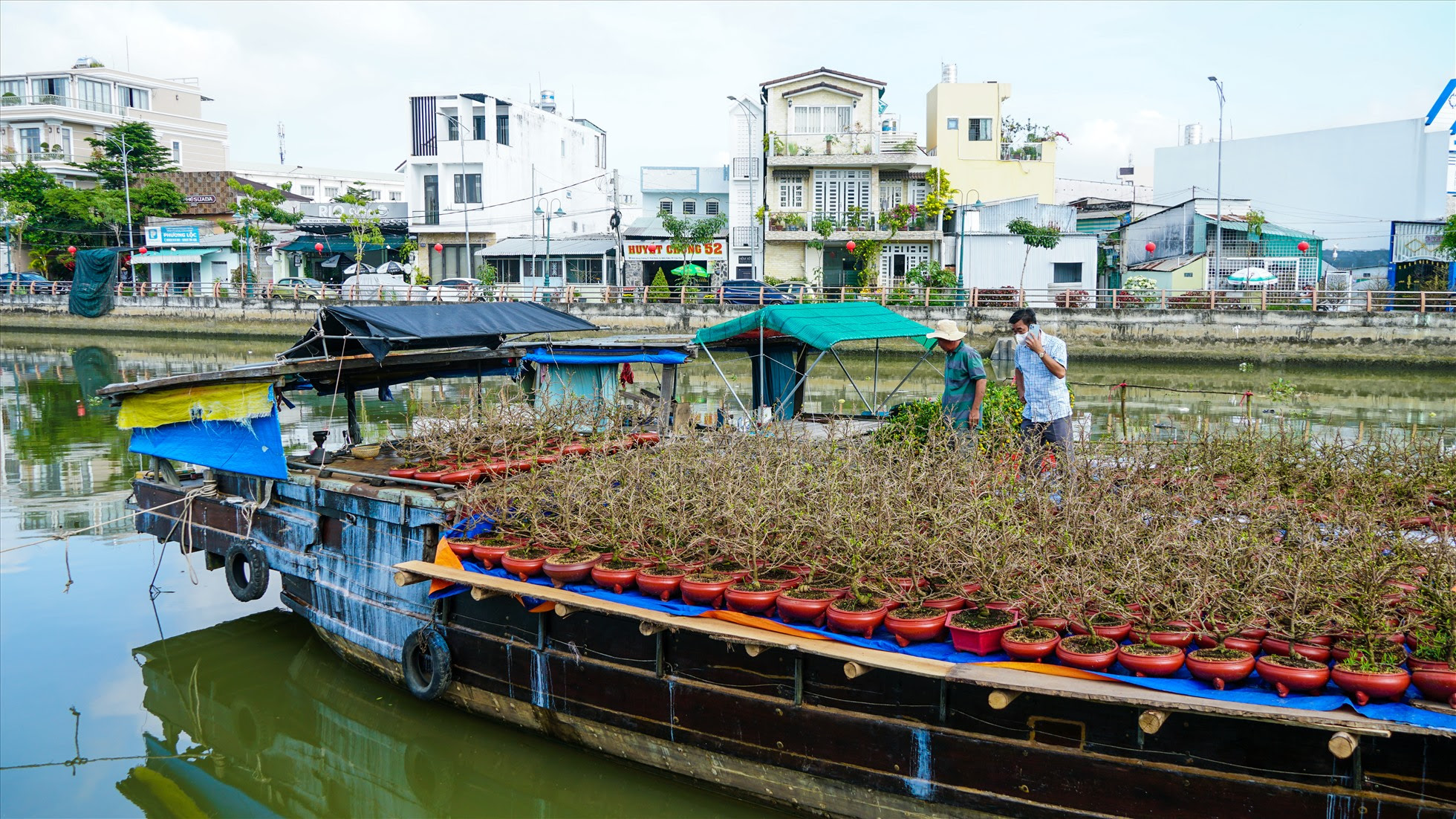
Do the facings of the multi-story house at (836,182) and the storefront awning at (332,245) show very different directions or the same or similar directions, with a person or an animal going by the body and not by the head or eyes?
same or similar directions

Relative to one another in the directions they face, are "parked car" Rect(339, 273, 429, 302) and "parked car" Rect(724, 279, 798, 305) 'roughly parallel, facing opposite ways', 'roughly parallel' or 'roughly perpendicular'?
roughly parallel

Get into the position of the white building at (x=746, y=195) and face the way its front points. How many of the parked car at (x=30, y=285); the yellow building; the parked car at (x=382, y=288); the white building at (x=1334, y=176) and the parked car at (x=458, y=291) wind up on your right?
3

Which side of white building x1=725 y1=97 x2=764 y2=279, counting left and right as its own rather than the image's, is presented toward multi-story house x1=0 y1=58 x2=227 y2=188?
right

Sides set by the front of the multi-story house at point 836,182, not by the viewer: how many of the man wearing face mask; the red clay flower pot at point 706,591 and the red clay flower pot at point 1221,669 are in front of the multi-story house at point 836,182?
3

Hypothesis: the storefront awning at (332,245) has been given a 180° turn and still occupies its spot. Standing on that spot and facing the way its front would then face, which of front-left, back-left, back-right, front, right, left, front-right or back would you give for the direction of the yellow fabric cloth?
back

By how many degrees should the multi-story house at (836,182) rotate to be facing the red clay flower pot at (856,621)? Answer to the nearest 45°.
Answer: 0° — it already faces it

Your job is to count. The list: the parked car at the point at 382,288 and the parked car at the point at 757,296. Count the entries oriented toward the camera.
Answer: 0

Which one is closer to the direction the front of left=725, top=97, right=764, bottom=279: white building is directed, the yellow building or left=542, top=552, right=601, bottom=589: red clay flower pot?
the red clay flower pot

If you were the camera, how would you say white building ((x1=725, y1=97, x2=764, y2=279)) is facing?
facing the viewer

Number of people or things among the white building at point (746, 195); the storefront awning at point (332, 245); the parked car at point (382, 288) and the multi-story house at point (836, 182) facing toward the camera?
3

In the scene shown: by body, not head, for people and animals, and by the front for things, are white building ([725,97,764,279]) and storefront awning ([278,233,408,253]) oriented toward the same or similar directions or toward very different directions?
same or similar directions

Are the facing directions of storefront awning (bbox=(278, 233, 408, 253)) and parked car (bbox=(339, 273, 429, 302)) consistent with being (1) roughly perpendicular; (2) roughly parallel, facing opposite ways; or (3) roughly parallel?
roughly perpendicular

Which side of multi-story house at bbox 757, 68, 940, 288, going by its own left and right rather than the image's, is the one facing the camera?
front

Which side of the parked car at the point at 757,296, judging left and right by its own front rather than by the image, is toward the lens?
right
